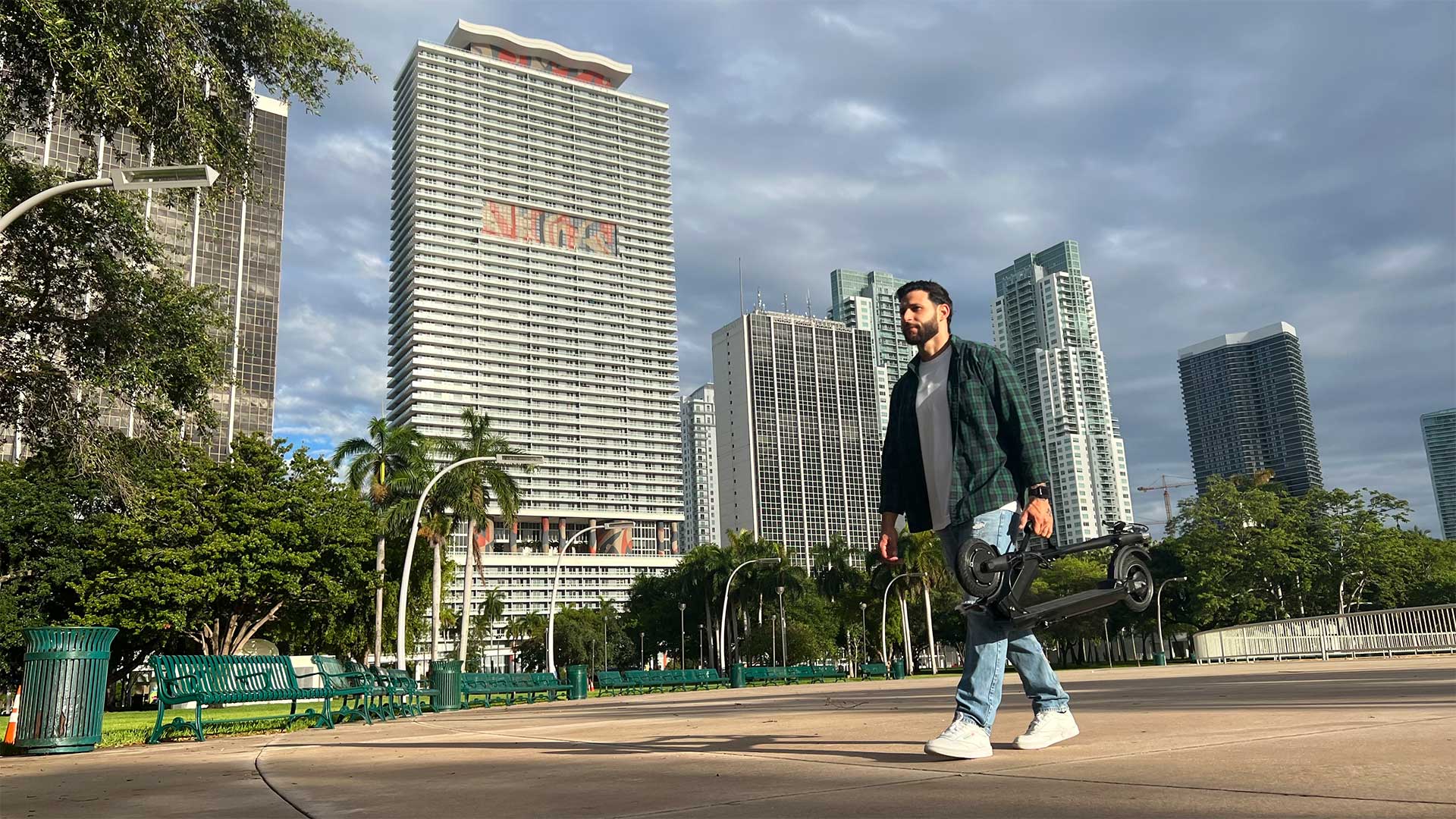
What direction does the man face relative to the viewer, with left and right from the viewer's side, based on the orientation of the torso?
facing the viewer and to the left of the viewer

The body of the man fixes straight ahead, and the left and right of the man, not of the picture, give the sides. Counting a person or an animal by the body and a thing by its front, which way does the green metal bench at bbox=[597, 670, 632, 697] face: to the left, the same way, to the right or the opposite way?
to the left

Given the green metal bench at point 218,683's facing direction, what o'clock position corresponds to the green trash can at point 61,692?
The green trash can is roughly at 3 o'clock from the green metal bench.

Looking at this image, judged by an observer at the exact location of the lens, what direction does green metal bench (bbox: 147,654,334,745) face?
facing the viewer and to the right of the viewer

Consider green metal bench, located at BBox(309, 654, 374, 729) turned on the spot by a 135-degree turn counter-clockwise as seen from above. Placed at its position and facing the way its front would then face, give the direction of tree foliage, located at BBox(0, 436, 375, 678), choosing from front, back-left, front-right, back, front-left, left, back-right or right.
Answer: front

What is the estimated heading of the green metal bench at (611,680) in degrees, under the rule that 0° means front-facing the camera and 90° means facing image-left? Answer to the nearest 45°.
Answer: approximately 315°

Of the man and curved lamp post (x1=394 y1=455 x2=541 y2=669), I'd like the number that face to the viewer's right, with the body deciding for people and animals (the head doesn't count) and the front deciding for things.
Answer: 1

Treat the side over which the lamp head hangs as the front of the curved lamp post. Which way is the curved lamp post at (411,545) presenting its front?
to the viewer's right

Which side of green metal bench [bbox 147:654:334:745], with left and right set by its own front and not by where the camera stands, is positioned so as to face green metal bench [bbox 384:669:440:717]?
left

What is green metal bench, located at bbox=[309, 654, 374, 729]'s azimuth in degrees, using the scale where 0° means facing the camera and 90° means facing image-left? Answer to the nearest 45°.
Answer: approximately 315°

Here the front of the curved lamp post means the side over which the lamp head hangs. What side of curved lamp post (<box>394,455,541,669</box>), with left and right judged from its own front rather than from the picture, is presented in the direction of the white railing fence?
front

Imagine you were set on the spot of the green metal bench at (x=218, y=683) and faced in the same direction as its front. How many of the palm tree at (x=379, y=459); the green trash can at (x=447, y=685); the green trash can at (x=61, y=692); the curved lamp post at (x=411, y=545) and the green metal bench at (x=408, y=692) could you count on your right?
1

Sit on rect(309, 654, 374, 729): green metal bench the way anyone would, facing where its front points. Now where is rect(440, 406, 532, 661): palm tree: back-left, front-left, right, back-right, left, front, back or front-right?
back-left

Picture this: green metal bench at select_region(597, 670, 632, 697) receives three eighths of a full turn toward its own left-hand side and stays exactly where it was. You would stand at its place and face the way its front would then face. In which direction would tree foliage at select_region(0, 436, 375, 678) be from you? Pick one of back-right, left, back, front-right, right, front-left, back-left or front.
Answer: left

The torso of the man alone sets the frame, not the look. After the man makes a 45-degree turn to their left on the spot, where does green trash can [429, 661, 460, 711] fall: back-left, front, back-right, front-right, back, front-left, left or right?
back-right

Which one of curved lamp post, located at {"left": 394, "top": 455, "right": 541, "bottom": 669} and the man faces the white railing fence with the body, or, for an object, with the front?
the curved lamp post

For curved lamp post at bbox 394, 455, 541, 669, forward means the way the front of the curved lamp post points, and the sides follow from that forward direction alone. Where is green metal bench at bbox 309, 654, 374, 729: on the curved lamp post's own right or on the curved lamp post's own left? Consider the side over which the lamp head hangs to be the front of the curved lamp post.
on the curved lamp post's own right
